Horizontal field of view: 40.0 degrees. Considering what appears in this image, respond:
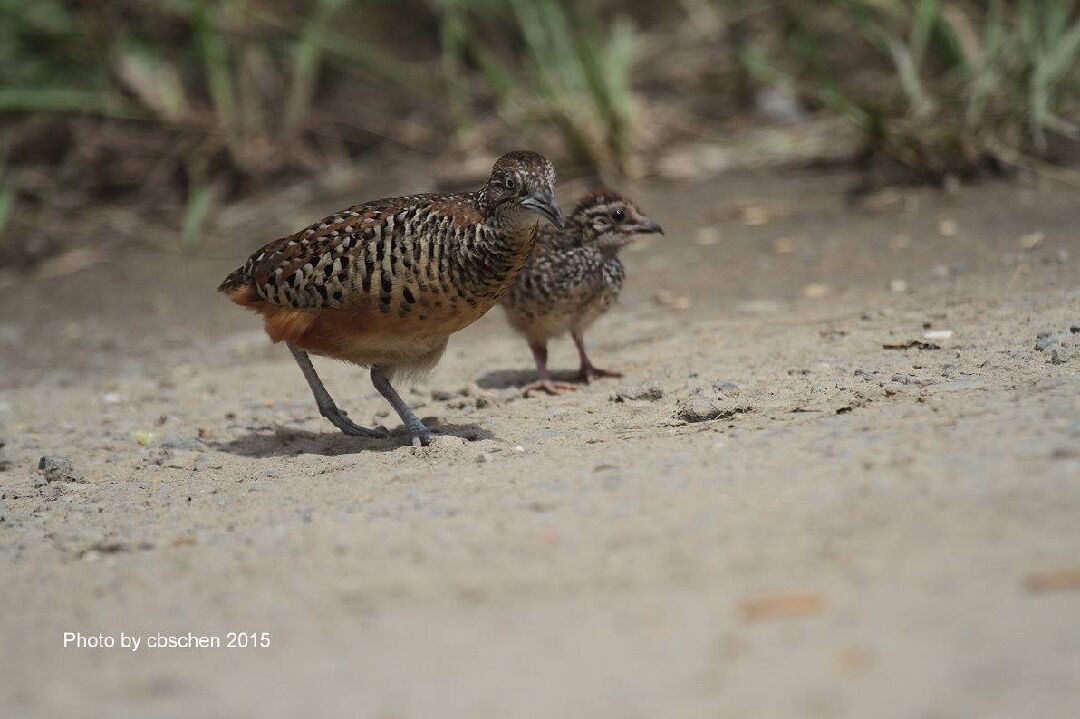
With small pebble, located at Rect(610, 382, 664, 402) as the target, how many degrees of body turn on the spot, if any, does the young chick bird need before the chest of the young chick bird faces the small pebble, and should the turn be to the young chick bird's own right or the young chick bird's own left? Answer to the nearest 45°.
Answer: approximately 45° to the young chick bird's own right

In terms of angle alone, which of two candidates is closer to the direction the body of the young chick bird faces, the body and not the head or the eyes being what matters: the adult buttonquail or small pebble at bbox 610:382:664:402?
the small pebble

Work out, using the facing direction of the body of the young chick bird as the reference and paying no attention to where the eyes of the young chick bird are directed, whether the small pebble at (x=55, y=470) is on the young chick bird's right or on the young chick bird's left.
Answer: on the young chick bird's right

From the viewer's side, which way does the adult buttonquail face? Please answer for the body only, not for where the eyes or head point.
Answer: to the viewer's right

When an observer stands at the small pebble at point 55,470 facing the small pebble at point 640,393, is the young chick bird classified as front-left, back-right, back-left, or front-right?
front-left

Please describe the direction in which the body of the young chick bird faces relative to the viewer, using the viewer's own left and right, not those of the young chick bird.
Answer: facing the viewer and to the right of the viewer

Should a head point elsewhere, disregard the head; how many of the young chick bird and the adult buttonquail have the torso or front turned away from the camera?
0

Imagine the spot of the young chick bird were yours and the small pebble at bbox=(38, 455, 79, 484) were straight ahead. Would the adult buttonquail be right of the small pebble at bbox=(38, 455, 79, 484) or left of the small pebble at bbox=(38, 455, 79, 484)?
left

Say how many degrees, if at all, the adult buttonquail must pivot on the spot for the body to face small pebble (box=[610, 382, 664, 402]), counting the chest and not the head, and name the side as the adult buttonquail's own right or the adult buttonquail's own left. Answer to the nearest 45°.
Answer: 0° — it already faces it

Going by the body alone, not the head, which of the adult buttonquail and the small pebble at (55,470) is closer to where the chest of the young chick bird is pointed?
the adult buttonquail
